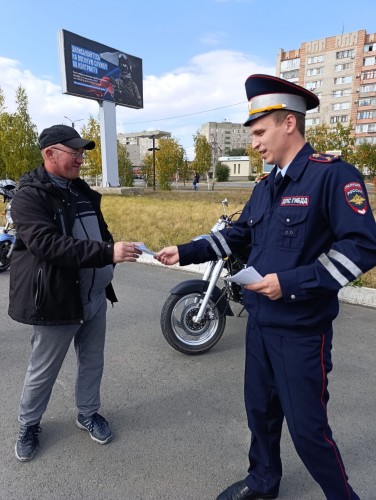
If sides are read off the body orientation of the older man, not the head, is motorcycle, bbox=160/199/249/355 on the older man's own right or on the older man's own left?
on the older man's own left

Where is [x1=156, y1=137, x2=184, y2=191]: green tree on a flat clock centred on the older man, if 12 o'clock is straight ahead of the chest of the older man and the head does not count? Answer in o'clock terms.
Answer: The green tree is roughly at 8 o'clock from the older man.

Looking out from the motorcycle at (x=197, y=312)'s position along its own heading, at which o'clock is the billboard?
The billboard is roughly at 4 o'clock from the motorcycle.

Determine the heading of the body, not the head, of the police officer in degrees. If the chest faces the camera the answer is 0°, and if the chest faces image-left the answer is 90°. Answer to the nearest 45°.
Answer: approximately 45°

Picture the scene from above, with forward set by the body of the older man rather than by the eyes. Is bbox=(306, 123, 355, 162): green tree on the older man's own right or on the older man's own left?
on the older man's own left

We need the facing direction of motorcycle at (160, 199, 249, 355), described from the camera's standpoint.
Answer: facing the viewer and to the left of the viewer

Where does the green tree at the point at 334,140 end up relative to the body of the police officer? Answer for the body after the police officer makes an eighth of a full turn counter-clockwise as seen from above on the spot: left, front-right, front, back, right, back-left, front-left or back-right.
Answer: back

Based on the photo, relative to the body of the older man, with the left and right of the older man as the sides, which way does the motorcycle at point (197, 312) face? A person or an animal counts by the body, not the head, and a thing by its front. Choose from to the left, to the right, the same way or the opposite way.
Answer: to the right

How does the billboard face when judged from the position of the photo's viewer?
facing the viewer and to the right of the viewer

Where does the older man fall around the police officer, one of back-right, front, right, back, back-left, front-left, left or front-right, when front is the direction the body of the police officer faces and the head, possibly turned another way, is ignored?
front-right

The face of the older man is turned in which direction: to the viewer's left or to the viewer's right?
to the viewer's right

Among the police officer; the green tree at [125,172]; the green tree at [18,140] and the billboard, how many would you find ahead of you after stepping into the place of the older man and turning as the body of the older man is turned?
1

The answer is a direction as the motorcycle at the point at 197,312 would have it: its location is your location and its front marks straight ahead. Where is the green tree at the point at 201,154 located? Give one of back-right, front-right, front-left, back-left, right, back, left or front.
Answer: back-right

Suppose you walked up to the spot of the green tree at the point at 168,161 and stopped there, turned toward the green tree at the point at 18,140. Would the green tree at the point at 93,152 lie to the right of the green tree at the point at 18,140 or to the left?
right

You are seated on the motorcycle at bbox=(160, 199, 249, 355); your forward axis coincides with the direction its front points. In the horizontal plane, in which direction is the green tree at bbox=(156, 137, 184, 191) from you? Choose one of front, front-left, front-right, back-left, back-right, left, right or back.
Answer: back-right

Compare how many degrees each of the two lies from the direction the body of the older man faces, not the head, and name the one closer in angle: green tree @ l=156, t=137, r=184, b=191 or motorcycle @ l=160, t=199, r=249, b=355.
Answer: the motorcycle

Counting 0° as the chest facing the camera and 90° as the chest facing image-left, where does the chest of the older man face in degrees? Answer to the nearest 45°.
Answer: approximately 315°
